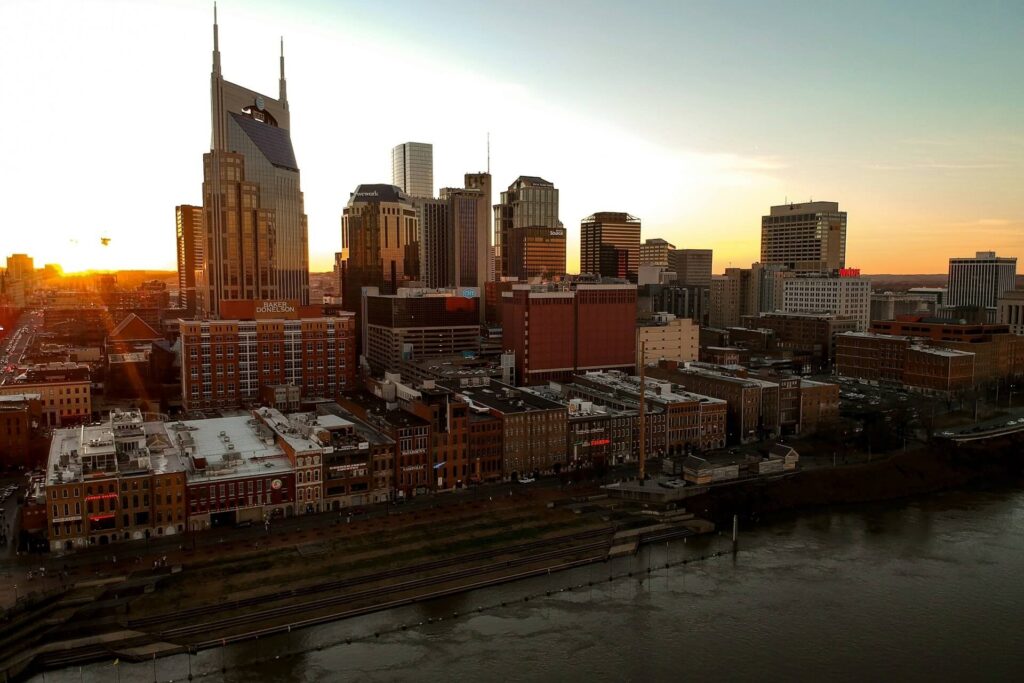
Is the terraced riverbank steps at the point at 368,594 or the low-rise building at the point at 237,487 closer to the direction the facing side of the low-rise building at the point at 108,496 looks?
the terraced riverbank steps

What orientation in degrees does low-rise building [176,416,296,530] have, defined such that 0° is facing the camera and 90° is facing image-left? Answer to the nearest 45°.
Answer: approximately 0°

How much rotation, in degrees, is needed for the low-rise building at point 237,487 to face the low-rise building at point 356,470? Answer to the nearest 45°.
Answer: approximately 90° to its left

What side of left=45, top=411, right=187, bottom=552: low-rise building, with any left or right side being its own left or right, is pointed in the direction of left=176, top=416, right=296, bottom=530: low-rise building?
left

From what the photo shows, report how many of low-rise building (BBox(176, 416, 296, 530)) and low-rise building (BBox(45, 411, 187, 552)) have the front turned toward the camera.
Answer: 2

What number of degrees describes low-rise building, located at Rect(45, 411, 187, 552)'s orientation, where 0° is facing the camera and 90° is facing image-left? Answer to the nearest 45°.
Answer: approximately 0°

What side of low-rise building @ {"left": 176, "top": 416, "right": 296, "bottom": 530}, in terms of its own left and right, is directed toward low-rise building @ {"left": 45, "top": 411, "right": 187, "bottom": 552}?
right

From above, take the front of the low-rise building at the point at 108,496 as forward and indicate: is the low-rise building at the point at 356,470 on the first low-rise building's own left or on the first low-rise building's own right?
on the first low-rise building's own left
